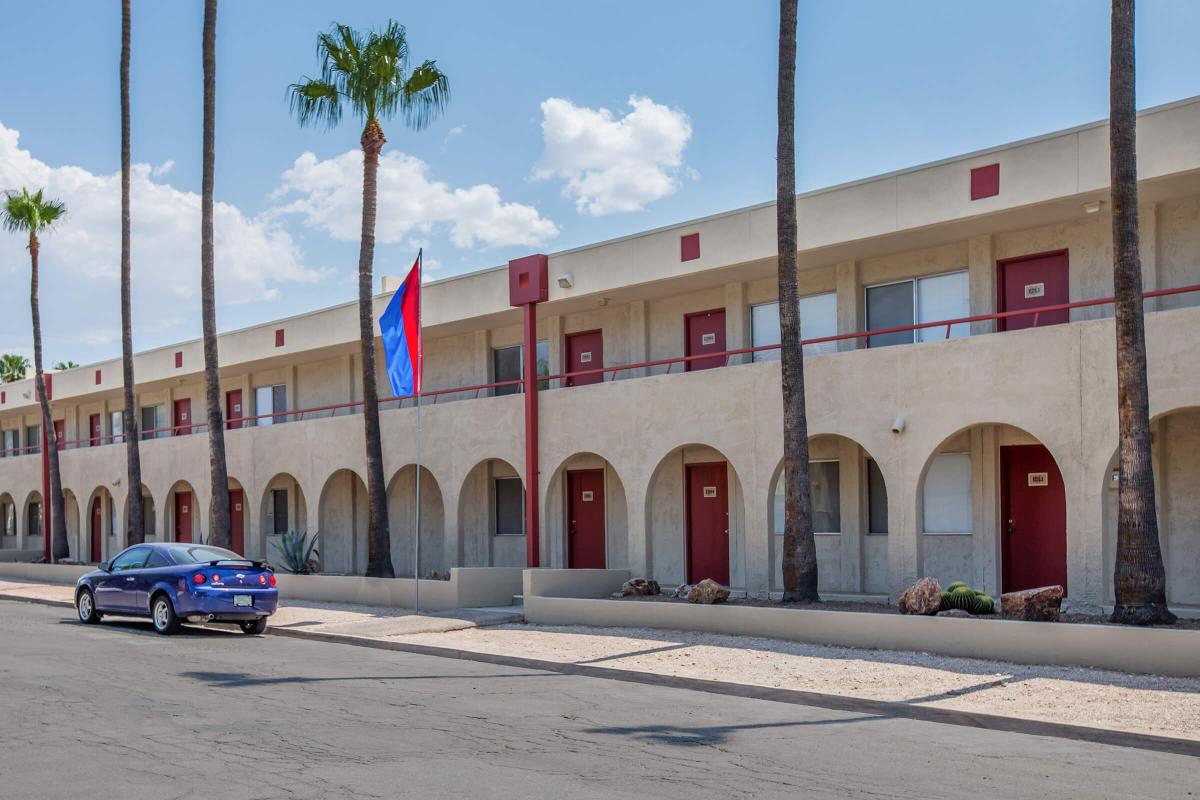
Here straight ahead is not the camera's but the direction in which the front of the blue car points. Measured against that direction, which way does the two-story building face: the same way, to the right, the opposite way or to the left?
to the left

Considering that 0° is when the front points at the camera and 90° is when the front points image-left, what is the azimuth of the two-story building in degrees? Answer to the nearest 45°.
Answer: approximately 45°

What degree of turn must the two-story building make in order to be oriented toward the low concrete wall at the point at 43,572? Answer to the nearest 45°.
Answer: approximately 90° to its right

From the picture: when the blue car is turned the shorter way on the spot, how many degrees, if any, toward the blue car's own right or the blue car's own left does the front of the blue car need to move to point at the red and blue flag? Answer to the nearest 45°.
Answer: approximately 90° to the blue car's own right

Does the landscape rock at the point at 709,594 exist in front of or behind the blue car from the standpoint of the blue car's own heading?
behind

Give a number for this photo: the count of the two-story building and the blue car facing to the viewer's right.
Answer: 0

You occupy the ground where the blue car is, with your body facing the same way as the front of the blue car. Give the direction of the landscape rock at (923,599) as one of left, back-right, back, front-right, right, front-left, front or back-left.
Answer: back

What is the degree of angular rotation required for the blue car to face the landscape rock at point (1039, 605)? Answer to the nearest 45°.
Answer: approximately 180°

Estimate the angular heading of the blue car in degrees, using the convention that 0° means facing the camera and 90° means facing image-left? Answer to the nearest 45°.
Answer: approximately 135°

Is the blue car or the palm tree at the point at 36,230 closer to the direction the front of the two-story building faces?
the blue car

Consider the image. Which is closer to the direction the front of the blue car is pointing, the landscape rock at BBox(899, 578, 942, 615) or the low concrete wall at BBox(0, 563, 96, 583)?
the low concrete wall
